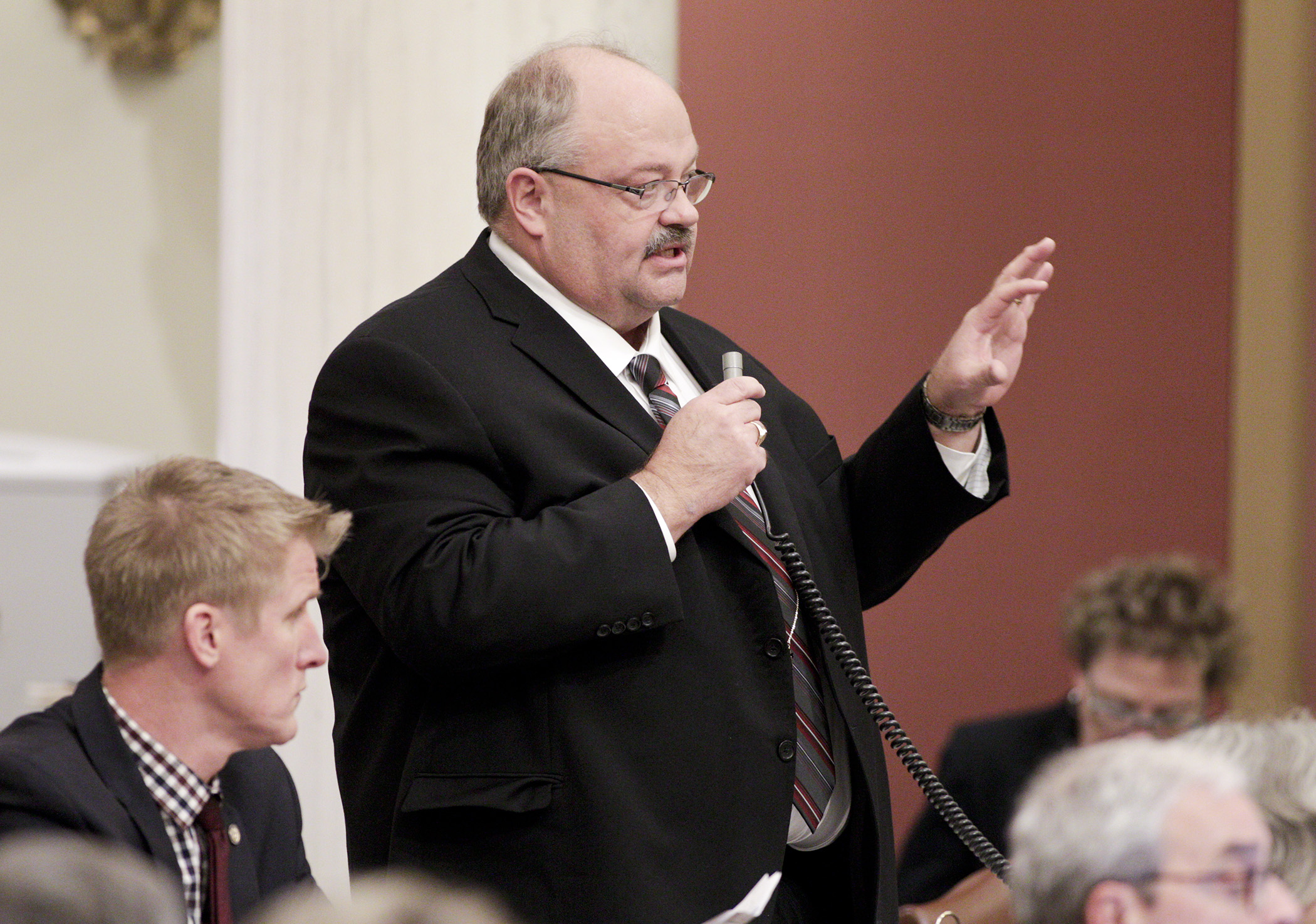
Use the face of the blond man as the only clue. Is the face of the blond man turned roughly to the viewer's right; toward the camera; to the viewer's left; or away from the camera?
to the viewer's right

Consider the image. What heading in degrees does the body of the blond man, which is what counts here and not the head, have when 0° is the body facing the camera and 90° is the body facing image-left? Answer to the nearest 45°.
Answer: approximately 315°

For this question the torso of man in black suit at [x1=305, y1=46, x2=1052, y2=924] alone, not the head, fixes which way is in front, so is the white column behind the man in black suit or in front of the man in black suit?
behind

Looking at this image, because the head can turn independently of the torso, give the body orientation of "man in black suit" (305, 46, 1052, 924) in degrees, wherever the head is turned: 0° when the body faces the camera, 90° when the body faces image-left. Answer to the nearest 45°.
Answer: approximately 315°

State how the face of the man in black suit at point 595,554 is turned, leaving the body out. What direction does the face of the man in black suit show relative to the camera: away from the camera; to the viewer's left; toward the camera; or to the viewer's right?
to the viewer's right

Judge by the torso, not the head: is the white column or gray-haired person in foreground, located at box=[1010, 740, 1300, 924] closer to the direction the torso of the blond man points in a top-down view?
the gray-haired person in foreground

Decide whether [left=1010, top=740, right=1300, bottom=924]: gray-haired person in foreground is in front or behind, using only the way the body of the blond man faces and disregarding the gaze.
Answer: in front

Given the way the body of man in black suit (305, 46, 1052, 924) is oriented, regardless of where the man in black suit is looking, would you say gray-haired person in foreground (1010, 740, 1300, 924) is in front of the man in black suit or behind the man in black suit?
in front
